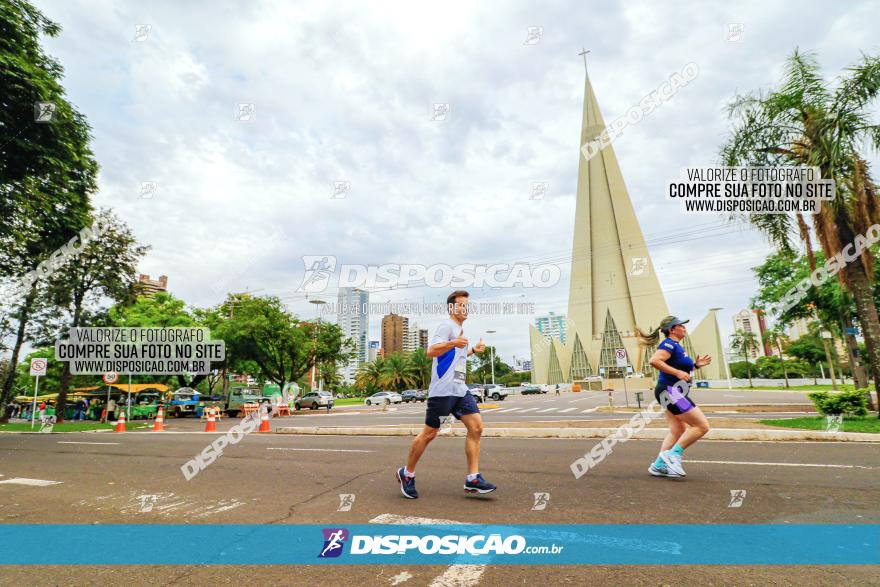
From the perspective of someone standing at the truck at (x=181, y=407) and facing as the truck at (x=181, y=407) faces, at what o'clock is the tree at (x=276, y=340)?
The tree is roughly at 11 o'clock from the truck.
